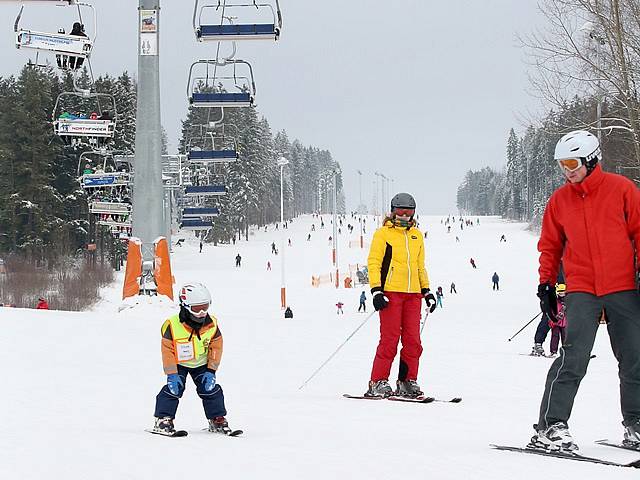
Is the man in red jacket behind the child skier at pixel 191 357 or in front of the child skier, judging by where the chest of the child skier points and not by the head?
in front

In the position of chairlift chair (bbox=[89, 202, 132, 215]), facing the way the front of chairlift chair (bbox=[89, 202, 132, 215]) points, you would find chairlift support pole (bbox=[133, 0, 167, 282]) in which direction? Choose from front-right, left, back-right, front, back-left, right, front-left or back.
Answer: back

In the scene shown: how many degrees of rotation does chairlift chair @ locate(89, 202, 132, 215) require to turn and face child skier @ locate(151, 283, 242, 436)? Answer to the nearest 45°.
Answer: approximately 180°

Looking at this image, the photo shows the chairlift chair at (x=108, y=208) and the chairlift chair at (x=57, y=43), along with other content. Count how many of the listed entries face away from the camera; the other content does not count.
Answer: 2

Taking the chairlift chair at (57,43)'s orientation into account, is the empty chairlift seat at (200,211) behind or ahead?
ahead

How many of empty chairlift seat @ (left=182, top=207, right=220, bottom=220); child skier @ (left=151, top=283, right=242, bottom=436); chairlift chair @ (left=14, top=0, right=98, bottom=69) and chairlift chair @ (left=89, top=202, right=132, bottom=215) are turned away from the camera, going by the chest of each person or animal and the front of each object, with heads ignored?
2

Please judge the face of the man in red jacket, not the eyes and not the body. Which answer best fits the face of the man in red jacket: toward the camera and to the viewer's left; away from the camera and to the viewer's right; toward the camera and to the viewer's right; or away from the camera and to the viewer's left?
toward the camera and to the viewer's left

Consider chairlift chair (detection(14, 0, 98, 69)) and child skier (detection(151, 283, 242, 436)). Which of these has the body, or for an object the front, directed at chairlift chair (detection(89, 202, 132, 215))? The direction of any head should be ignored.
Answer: chairlift chair (detection(14, 0, 98, 69))

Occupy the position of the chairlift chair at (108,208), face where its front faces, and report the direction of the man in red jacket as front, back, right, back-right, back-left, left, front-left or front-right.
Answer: back

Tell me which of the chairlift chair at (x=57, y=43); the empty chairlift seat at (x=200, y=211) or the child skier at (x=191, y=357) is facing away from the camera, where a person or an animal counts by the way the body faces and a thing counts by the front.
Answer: the chairlift chair

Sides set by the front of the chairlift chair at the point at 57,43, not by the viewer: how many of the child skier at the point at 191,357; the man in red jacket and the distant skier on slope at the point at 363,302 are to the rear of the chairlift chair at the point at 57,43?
2

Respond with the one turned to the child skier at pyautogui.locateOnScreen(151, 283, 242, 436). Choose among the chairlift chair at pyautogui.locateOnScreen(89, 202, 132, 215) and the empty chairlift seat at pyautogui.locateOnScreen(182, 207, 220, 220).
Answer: the empty chairlift seat

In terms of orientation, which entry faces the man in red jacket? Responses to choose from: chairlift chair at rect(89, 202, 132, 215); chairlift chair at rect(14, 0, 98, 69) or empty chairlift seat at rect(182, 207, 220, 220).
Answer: the empty chairlift seat

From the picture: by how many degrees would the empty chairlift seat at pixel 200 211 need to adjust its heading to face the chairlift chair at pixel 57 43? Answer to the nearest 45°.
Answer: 0° — it already faces it

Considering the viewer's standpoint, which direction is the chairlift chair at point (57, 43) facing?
facing away from the viewer

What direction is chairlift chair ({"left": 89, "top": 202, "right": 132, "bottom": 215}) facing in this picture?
away from the camera
